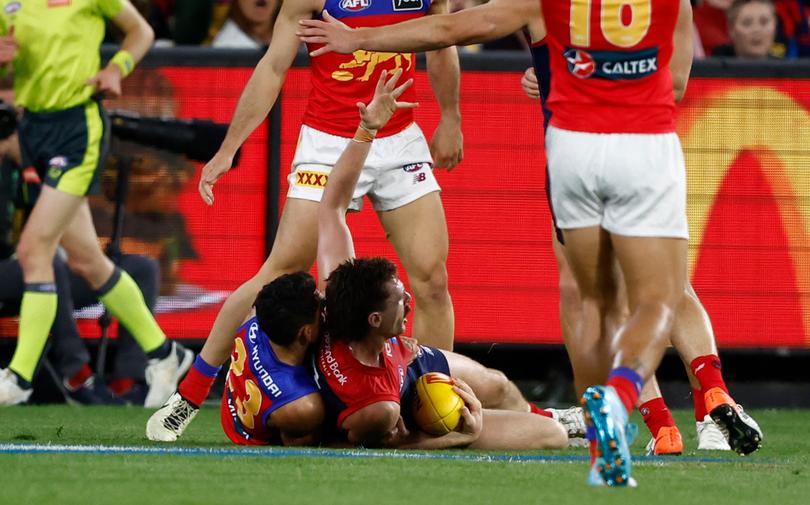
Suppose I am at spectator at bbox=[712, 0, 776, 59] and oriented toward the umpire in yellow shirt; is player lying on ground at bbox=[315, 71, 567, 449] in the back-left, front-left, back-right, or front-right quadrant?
front-left

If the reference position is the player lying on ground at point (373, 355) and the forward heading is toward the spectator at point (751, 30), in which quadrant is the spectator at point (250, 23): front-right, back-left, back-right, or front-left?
front-left

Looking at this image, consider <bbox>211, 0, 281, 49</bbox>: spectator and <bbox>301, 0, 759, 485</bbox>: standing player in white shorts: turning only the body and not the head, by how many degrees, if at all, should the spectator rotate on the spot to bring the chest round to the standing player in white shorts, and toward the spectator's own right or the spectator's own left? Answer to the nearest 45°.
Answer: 0° — they already face them

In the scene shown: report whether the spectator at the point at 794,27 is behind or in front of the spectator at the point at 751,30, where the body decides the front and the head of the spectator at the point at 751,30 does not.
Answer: behind

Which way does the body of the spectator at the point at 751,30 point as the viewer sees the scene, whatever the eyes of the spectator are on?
toward the camera

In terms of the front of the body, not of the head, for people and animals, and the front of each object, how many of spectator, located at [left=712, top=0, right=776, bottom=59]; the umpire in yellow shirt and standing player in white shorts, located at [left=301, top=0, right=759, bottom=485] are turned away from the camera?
1

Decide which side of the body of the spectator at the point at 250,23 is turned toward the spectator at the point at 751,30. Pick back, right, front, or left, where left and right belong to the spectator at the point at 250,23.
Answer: left

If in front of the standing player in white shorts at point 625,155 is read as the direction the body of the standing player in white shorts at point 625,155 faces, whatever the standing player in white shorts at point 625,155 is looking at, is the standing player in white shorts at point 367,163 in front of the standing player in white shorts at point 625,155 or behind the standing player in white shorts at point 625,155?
in front

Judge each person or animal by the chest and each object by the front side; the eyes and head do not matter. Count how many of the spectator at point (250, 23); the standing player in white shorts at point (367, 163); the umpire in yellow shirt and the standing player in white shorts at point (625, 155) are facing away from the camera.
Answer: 1

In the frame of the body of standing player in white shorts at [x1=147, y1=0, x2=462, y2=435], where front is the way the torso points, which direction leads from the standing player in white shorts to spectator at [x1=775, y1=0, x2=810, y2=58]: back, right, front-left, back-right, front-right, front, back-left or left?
back-left

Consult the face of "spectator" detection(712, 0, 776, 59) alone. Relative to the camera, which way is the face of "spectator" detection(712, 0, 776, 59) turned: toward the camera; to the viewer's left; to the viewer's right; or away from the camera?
toward the camera

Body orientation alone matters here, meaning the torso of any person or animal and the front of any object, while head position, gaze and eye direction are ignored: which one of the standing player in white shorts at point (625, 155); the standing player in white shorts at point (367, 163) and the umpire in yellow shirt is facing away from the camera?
the standing player in white shorts at point (625, 155)

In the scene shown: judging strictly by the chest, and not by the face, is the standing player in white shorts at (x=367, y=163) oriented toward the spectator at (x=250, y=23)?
no

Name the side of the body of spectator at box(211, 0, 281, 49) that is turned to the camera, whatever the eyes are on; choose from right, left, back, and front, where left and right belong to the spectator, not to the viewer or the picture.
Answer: front

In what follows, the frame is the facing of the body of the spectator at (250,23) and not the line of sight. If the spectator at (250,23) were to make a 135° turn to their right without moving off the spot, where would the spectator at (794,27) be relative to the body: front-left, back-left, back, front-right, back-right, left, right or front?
back-right

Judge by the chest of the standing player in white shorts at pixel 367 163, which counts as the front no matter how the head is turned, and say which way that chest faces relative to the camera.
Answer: toward the camera

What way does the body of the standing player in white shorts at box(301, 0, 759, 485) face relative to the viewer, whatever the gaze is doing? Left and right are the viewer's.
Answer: facing away from the viewer

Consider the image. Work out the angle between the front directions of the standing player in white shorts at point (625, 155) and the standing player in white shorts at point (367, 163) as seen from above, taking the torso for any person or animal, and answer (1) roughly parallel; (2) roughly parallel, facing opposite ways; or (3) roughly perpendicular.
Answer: roughly parallel, facing opposite ways
